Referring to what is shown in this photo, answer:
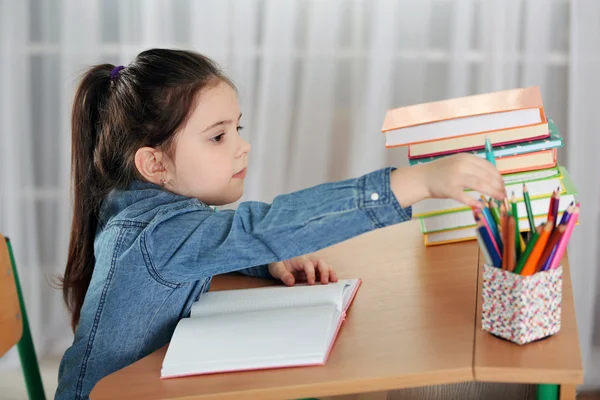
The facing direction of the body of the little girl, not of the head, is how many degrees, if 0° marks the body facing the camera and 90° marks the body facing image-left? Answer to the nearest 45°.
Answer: approximately 270°
